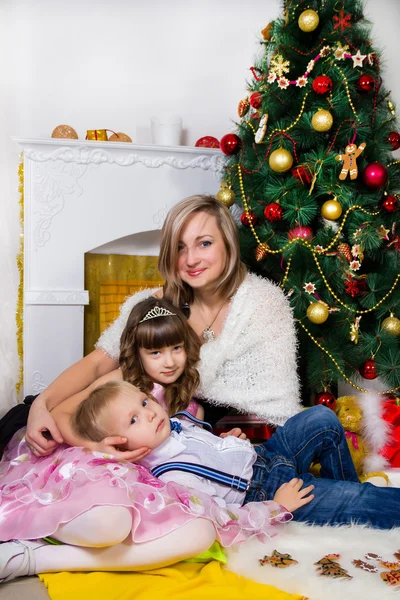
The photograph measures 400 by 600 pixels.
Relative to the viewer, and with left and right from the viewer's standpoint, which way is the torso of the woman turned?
facing the viewer and to the left of the viewer

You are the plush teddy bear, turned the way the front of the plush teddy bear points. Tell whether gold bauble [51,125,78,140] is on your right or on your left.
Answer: on your right

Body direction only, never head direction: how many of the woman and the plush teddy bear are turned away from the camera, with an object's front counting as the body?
0

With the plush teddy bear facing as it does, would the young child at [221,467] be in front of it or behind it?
in front

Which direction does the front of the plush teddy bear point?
toward the camera

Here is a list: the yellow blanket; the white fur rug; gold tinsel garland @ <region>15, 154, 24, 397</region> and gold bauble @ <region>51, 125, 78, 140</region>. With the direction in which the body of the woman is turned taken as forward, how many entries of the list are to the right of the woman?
2

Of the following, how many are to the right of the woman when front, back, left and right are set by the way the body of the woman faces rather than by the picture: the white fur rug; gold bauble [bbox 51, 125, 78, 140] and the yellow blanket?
1

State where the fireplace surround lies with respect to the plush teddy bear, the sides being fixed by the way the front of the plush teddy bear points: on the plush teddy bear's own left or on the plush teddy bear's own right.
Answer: on the plush teddy bear's own right
